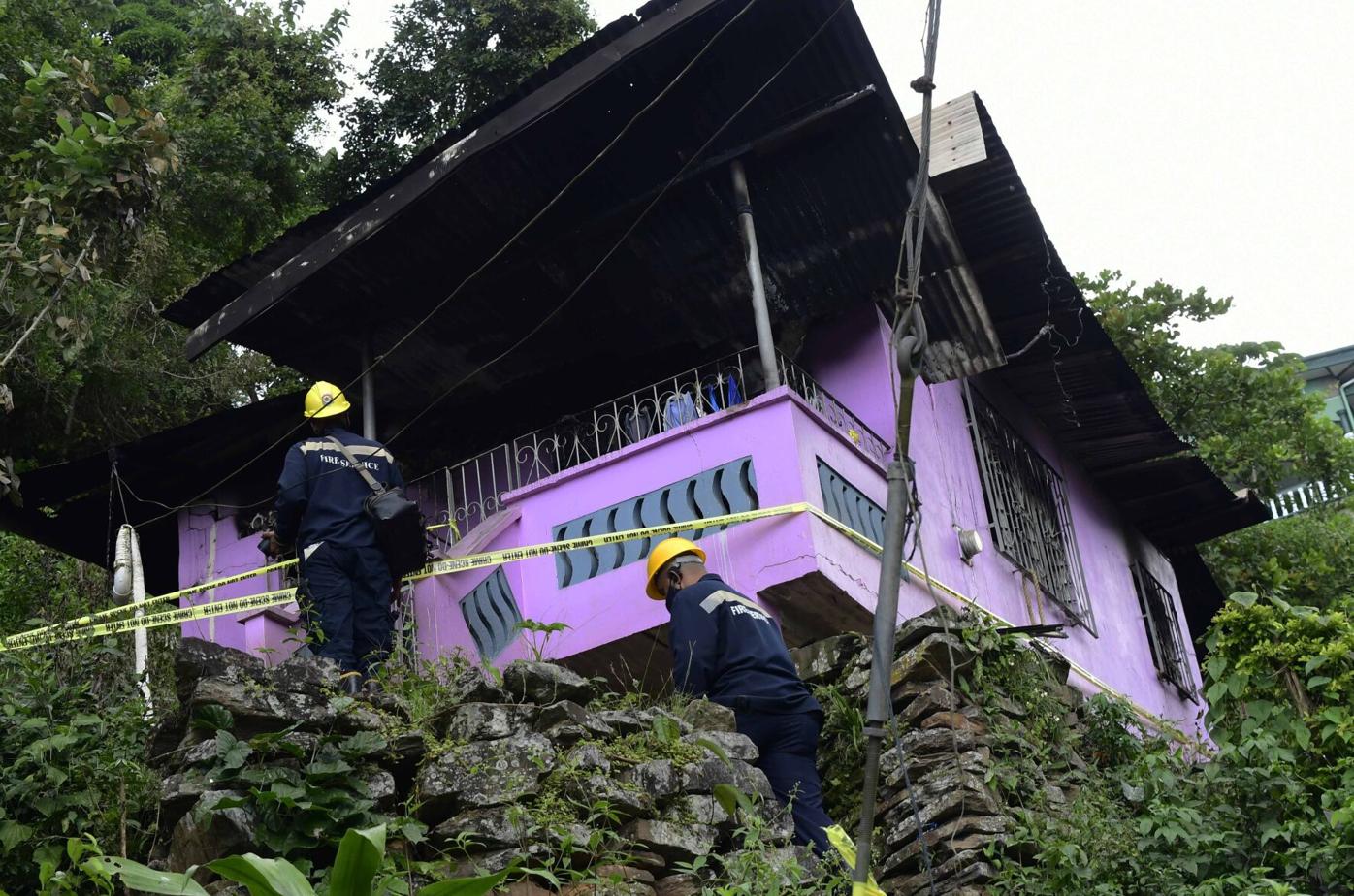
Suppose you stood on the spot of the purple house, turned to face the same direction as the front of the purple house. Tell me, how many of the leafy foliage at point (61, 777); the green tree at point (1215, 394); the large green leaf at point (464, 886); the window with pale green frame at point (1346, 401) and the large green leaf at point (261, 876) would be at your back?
2

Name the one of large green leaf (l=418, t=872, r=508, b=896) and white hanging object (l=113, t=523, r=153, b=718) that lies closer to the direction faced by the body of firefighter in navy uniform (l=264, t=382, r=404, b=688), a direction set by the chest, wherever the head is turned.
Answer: the white hanging object

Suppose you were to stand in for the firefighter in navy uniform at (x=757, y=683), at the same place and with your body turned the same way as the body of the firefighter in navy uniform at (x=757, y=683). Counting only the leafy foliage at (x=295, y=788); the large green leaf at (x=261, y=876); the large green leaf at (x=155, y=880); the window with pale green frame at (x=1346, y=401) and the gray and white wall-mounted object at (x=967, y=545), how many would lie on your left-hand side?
3

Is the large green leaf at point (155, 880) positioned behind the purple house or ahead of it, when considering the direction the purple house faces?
ahead

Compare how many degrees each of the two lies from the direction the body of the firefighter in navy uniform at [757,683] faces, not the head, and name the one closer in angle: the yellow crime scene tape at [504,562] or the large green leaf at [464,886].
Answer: the yellow crime scene tape

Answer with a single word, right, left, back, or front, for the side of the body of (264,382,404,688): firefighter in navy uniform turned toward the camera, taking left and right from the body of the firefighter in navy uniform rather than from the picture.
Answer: back

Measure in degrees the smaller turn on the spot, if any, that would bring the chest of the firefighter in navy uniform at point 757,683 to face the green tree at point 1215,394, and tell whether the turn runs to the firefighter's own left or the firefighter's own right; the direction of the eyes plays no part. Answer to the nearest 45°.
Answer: approximately 90° to the firefighter's own right

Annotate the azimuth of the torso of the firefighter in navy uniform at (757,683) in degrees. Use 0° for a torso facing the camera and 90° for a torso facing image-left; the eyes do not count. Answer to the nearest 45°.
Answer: approximately 135°

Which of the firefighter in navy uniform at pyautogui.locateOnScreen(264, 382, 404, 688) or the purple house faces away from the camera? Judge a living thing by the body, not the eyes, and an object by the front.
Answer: the firefighter in navy uniform

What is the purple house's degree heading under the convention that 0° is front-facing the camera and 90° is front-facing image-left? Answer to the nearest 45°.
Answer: approximately 45°

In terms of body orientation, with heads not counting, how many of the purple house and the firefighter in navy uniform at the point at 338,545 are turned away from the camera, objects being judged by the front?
1

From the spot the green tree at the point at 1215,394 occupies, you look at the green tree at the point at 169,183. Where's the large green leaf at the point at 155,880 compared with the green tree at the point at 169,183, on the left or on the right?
left

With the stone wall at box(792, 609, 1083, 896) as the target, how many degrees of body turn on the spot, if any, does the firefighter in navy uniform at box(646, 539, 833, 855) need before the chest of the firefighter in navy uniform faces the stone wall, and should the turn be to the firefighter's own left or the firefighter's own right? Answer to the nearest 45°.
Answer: approximately 90° to the firefighter's own right

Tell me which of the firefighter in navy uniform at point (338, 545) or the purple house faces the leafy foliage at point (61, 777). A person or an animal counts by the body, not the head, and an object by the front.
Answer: the purple house

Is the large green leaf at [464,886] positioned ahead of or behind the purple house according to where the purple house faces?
ahead
